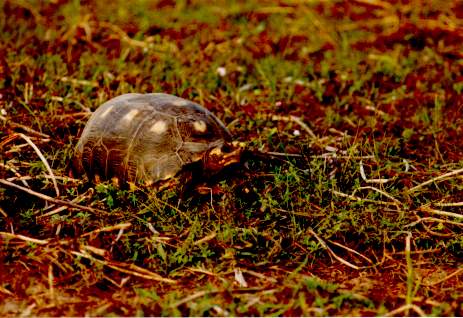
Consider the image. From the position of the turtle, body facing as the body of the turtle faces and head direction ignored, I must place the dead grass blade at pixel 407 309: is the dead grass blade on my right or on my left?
on my right

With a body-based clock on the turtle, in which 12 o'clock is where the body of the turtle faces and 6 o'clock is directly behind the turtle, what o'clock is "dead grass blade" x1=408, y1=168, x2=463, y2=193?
The dead grass blade is roughly at 12 o'clock from the turtle.

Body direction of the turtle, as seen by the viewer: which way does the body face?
to the viewer's right

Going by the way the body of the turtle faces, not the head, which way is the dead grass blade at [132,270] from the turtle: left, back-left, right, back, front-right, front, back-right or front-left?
right

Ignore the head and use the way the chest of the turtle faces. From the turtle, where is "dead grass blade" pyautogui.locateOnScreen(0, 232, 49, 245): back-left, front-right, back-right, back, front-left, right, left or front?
back-right

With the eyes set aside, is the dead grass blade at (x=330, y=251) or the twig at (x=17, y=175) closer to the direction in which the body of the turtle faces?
the dead grass blade

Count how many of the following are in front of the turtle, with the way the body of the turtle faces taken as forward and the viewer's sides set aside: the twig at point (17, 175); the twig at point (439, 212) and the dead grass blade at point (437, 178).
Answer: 2

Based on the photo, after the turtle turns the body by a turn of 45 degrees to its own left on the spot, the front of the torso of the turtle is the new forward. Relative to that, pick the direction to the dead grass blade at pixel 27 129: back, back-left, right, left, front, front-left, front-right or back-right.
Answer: left

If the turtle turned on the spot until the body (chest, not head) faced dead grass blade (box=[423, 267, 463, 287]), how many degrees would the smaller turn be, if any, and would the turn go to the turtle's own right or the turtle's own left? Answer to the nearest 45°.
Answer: approximately 45° to the turtle's own right

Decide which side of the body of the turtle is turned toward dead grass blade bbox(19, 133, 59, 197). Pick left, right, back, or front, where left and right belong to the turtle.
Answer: back

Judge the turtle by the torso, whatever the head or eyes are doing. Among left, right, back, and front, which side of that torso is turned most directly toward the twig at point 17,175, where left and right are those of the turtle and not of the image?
back

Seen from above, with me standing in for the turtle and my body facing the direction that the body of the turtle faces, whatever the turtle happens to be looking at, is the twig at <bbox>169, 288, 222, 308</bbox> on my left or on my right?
on my right
